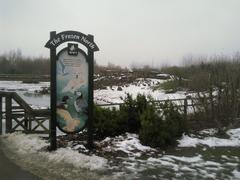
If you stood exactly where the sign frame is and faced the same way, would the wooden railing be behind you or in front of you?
behind

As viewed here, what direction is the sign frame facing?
toward the camera

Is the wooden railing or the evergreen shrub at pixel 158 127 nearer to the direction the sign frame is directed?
the evergreen shrub

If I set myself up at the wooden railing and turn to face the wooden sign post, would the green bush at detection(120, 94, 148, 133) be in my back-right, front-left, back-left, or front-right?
front-left

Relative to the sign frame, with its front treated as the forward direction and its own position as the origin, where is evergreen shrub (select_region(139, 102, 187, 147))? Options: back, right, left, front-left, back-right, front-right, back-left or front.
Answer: left

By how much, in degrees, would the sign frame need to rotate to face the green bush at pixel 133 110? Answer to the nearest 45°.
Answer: approximately 135° to its left

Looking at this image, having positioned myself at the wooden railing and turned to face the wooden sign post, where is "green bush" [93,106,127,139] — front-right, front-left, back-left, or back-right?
front-left
